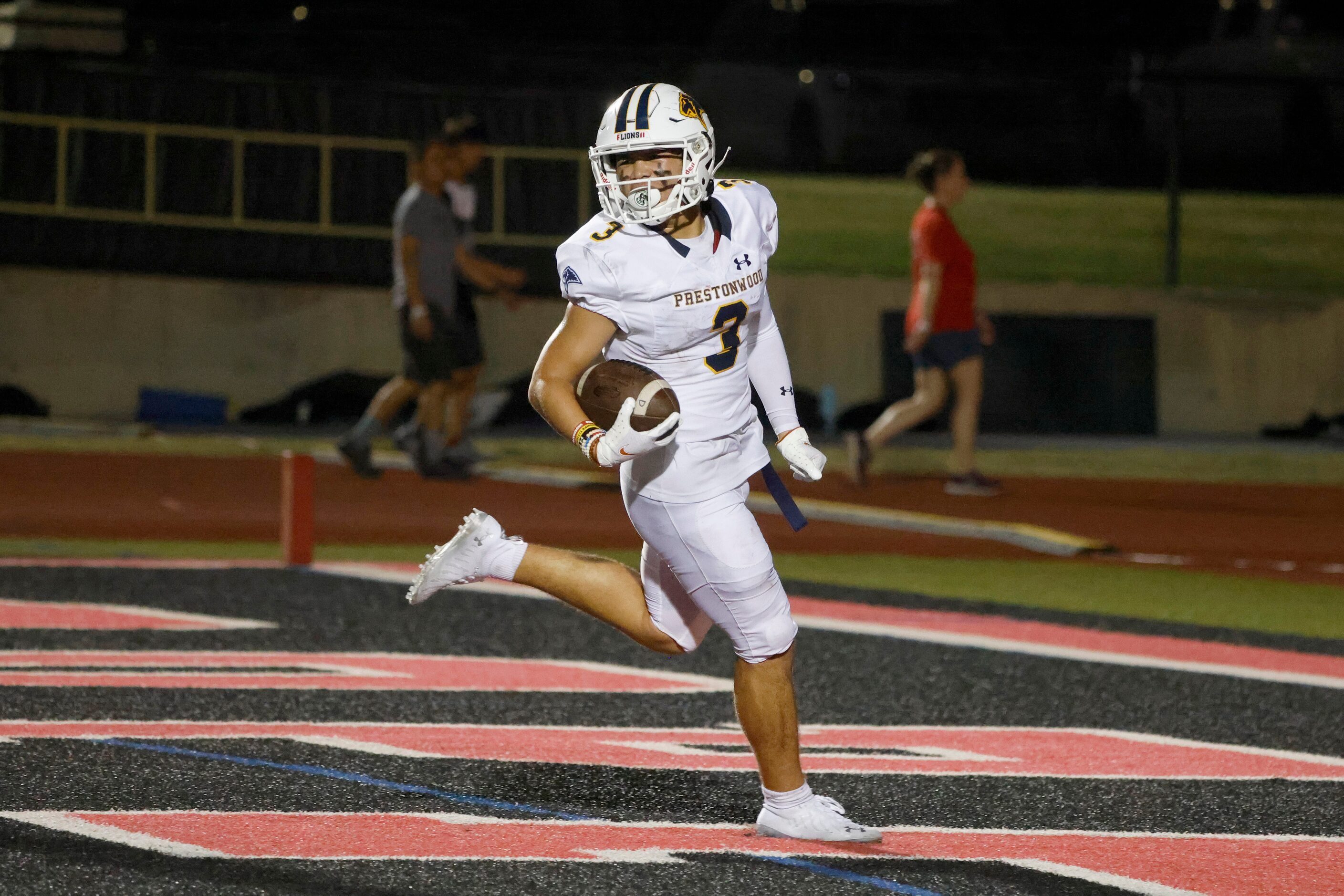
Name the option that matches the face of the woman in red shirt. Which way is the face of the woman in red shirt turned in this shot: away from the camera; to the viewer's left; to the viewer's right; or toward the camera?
to the viewer's right

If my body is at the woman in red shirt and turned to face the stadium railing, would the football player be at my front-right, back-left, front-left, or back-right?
back-left

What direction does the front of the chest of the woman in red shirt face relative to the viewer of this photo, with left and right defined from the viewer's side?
facing to the right of the viewer

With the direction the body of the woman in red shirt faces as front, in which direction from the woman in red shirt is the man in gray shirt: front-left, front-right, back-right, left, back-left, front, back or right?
back

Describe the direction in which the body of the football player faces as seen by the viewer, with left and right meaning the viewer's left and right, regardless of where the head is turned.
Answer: facing the viewer and to the right of the viewer

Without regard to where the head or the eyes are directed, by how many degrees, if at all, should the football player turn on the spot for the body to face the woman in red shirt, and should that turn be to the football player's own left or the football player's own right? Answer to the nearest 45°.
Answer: approximately 135° to the football player's own left

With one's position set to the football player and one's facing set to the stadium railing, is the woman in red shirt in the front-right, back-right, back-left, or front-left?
front-right
